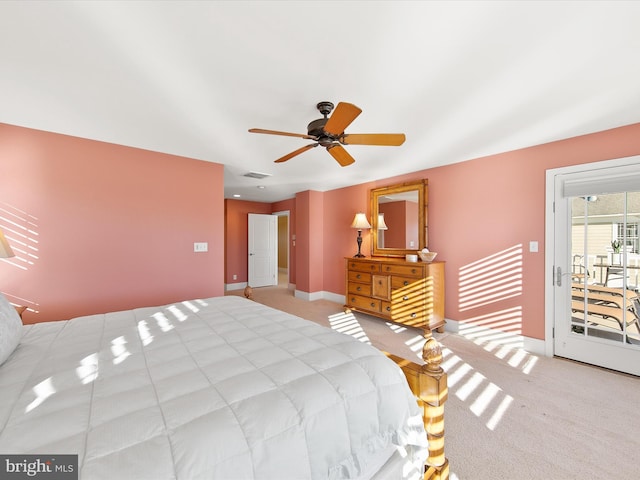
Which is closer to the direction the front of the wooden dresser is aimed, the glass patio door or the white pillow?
the white pillow

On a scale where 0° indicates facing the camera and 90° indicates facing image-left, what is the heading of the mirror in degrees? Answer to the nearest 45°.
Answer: approximately 45°

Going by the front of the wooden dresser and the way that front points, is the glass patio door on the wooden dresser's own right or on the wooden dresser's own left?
on the wooden dresser's own left

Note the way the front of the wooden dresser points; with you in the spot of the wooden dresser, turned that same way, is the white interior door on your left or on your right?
on your right

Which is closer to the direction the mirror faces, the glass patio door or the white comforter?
the white comforter

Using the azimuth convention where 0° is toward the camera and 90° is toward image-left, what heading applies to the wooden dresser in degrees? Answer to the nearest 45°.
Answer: approximately 45°

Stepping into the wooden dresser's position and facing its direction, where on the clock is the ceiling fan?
The ceiling fan is roughly at 11 o'clock from the wooden dresser.

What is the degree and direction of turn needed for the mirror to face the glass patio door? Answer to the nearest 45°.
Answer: approximately 90° to its left
